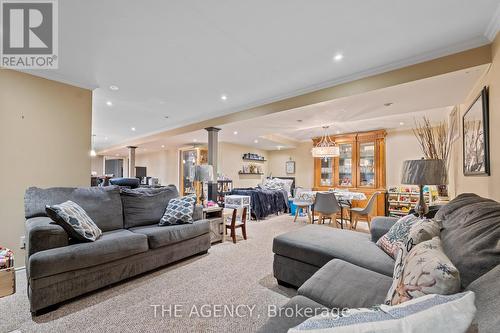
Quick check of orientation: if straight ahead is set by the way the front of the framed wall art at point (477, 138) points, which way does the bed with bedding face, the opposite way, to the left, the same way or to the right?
to the left

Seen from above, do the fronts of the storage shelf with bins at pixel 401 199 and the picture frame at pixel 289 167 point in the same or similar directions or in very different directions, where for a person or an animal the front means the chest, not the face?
same or similar directions

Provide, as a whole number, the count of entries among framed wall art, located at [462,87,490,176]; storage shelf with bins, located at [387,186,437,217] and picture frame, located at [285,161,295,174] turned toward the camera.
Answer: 2

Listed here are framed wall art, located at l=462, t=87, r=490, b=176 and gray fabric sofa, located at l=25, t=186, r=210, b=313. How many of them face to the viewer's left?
1

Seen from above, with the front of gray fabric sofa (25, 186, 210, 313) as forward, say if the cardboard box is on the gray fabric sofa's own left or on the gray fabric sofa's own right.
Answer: on the gray fabric sofa's own right

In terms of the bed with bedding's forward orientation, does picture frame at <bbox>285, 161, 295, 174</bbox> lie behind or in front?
behind

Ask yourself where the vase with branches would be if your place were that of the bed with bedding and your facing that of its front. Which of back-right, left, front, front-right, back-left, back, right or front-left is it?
left

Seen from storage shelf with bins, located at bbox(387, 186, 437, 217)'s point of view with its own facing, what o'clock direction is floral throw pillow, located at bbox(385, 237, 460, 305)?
The floral throw pillow is roughly at 12 o'clock from the storage shelf with bins.

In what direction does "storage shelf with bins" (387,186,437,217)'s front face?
toward the camera

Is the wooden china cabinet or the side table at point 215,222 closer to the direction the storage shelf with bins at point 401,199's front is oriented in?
the side table

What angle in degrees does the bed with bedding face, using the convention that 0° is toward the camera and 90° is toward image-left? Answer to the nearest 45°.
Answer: approximately 45°

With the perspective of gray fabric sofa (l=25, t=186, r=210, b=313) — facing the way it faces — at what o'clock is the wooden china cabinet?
The wooden china cabinet is roughly at 10 o'clock from the gray fabric sofa.

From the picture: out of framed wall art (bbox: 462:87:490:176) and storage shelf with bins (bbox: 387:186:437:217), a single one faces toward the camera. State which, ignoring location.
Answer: the storage shelf with bins

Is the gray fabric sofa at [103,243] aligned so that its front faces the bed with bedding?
no

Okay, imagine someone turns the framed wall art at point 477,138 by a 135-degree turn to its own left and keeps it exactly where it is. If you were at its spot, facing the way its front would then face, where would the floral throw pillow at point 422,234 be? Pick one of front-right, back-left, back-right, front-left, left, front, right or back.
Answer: front-right

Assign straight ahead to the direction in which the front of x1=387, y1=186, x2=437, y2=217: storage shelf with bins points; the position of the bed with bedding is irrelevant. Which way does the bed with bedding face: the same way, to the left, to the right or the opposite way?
the same way

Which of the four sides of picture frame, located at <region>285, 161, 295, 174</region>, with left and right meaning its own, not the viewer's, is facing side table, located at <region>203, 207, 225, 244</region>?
front

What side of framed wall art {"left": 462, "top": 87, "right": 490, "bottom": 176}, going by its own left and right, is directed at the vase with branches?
right

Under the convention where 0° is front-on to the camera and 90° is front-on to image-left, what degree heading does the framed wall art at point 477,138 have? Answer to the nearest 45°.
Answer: approximately 90°

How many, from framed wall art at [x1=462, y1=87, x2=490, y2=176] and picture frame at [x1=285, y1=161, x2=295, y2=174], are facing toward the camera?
1

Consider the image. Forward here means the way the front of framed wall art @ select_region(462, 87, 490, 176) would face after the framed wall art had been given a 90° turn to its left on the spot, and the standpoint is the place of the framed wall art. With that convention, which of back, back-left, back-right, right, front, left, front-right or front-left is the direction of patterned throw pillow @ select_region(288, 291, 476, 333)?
front
